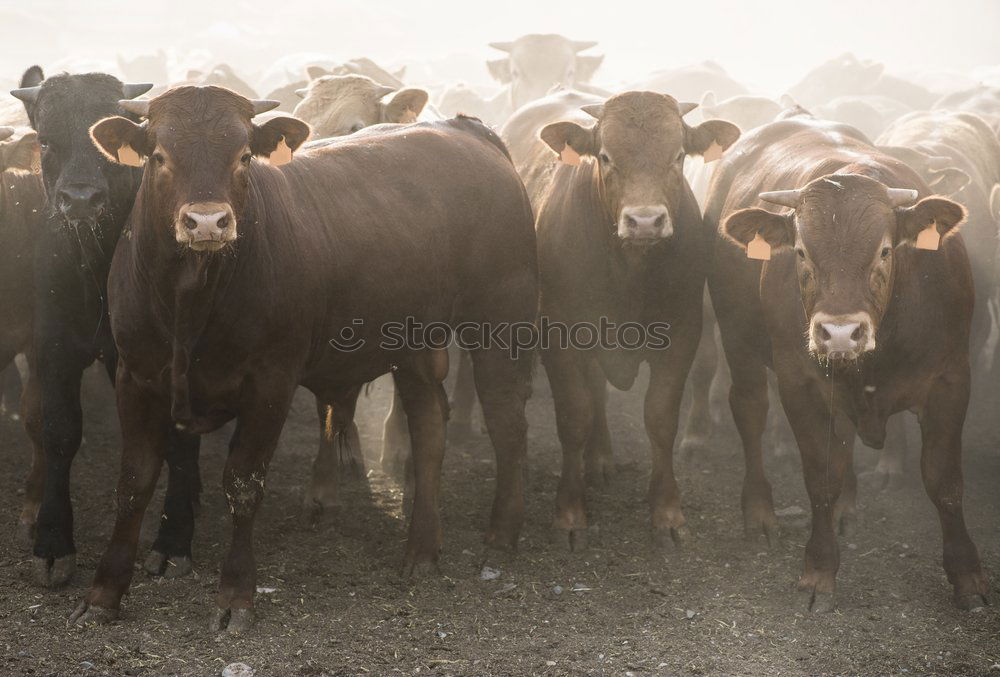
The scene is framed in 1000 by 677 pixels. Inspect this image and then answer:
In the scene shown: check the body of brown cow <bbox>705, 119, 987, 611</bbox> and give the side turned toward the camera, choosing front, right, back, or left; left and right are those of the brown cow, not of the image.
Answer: front

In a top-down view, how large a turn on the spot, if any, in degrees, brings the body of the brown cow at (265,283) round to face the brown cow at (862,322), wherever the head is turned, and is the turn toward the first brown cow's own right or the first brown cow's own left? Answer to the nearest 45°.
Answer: approximately 135° to the first brown cow's own left

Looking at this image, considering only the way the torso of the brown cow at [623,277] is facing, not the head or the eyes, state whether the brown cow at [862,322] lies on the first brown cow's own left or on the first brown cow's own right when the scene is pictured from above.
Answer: on the first brown cow's own left

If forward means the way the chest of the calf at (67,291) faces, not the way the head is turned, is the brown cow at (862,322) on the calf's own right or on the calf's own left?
on the calf's own left

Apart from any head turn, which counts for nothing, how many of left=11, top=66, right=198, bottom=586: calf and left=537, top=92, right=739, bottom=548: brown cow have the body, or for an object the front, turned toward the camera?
2

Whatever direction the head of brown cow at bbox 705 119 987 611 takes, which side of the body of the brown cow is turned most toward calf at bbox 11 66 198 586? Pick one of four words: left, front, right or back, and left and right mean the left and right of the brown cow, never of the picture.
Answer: right

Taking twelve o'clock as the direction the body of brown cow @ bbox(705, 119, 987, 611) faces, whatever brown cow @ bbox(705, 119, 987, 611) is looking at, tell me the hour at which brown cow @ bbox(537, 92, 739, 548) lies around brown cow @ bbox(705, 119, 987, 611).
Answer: brown cow @ bbox(537, 92, 739, 548) is roughly at 4 o'clock from brown cow @ bbox(705, 119, 987, 611).

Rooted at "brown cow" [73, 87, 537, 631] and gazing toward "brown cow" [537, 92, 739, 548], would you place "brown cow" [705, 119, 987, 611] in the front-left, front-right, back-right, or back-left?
front-right

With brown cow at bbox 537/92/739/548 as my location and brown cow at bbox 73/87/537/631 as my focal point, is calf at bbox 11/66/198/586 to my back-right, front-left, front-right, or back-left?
front-right

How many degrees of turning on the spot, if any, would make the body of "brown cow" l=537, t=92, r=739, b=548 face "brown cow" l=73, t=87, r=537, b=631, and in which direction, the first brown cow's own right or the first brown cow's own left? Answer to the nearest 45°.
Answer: approximately 45° to the first brown cow's own right

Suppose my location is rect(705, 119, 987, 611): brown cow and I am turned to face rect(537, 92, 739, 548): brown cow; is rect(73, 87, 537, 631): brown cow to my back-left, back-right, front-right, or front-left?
front-left

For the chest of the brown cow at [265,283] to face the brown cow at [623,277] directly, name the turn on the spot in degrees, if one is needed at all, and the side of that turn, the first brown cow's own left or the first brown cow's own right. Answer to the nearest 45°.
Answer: approximately 180°

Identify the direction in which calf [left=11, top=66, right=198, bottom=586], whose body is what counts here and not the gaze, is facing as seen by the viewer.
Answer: toward the camera

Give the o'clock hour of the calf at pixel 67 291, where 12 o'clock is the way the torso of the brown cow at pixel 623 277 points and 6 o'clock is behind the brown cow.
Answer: The calf is roughly at 2 o'clock from the brown cow.

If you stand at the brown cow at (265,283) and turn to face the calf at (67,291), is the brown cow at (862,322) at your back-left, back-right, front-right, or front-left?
back-right

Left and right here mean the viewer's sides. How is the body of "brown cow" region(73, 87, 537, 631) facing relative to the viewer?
facing the viewer and to the left of the viewer

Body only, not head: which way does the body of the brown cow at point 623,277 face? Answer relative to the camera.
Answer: toward the camera
